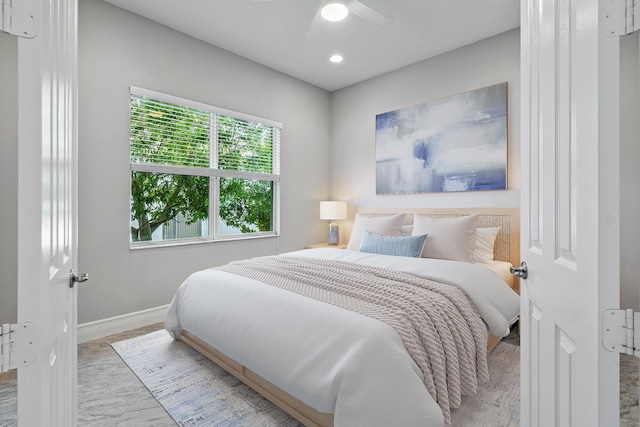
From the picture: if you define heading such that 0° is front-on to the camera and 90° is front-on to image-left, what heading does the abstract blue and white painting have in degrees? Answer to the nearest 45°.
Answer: approximately 45°

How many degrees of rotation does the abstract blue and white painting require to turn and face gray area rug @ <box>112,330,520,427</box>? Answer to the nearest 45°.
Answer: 0° — it already faces it

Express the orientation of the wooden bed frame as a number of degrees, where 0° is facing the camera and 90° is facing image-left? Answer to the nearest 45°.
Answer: approximately 45°

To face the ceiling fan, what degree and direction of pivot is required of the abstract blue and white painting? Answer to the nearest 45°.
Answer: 0° — it already faces it

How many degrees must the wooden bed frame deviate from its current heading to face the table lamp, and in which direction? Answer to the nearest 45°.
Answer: approximately 135° to its right
